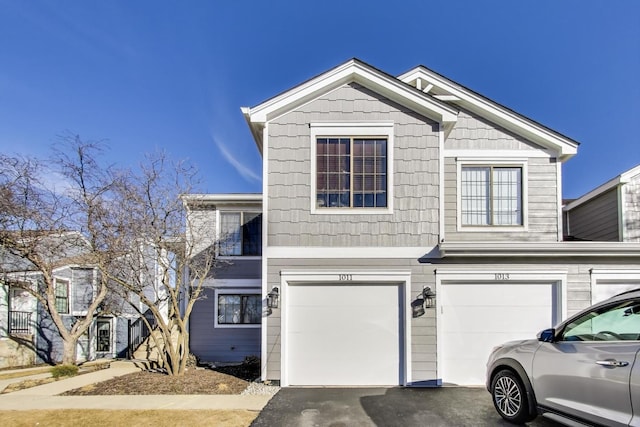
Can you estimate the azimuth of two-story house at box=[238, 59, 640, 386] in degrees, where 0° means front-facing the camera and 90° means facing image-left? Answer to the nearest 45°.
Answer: approximately 0°

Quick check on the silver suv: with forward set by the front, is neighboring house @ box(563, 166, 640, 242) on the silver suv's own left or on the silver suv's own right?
on the silver suv's own right

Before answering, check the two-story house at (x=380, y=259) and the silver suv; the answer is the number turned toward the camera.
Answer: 1

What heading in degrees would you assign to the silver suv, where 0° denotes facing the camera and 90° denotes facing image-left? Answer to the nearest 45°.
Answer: approximately 135°

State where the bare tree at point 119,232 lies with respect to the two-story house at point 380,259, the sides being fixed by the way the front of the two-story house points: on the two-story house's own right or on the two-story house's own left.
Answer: on the two-story house's own right

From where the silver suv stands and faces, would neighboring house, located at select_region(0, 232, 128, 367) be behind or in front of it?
in front
